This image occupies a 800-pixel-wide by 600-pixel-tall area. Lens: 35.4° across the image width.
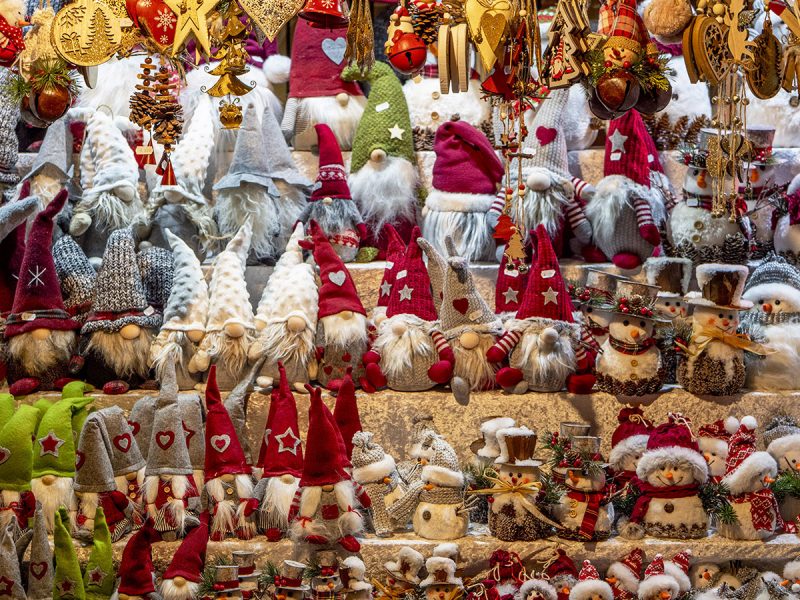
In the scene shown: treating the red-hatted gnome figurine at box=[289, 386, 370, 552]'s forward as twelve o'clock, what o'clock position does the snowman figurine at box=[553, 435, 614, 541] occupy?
The snowman figurine is roughly at 9 o'clock from the red-hatted gnome figurine.

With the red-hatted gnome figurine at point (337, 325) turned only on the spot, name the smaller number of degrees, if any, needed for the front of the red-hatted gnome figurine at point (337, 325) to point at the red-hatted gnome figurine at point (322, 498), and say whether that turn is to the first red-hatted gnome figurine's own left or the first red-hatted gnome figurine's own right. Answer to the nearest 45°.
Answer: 0° — it already faces it

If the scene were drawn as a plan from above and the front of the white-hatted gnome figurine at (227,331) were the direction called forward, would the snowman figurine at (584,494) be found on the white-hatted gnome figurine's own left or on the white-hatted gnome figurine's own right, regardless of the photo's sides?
on the white-hatted gnome figurine's own left

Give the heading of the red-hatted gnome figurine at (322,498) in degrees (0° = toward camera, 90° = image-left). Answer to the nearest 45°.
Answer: approximately 0°

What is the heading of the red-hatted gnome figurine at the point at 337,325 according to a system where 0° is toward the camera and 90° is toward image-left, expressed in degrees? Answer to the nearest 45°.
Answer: approximately 0°

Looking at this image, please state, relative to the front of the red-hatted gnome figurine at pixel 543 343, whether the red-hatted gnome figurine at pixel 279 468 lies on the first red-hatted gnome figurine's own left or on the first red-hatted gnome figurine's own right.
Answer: on the first red-hatted gnome figurine's own right

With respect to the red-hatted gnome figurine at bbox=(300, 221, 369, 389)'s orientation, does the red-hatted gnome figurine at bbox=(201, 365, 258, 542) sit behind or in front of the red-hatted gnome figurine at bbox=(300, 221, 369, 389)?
in front

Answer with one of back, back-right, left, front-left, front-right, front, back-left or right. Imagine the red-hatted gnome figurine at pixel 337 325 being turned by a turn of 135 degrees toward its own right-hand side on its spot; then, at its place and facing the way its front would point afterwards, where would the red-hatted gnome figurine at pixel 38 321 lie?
front-left

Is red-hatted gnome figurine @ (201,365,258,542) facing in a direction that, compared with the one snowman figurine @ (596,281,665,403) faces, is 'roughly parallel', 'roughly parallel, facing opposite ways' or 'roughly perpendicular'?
roughly parallel

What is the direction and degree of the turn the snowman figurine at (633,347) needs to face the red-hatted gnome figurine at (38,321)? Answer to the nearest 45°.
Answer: approximately 90° to its right

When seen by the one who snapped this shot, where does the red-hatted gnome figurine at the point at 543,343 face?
facing the viewer
